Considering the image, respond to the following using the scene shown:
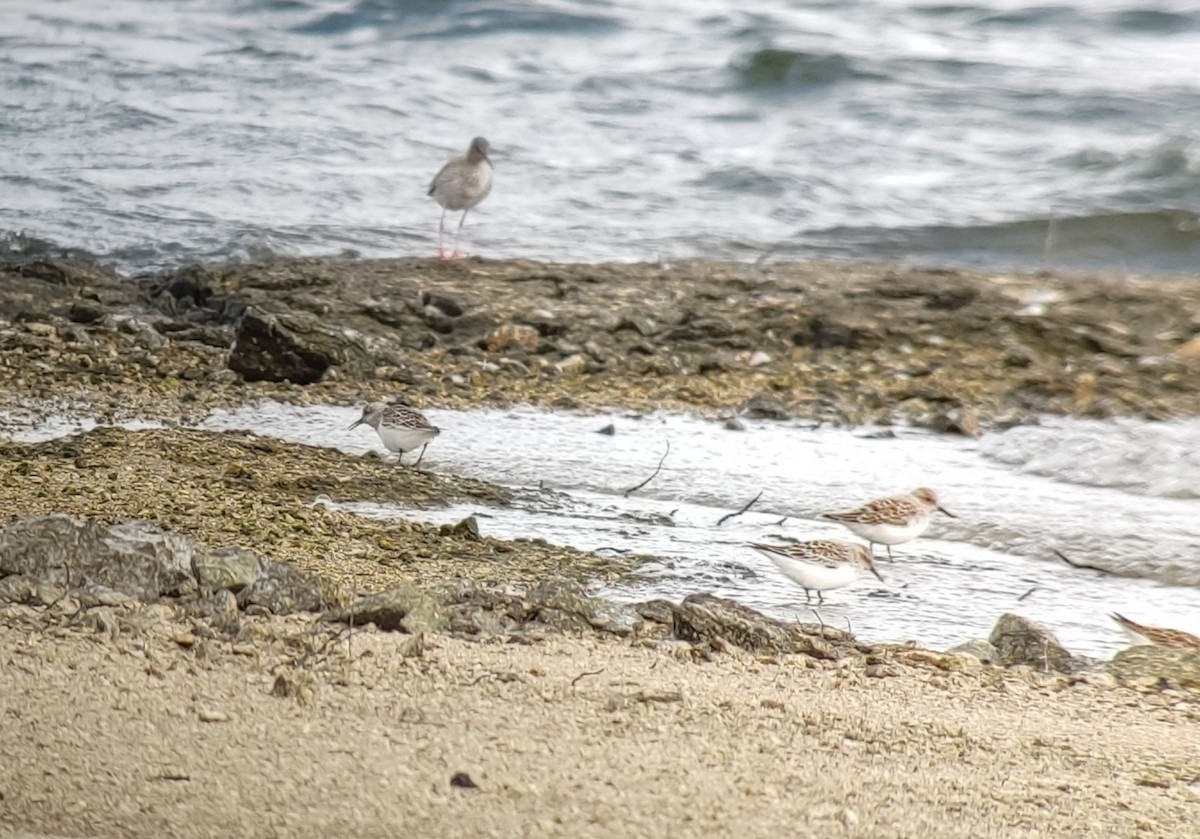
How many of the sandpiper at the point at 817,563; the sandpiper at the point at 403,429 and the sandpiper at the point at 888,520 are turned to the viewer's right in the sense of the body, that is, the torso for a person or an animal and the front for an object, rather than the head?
2

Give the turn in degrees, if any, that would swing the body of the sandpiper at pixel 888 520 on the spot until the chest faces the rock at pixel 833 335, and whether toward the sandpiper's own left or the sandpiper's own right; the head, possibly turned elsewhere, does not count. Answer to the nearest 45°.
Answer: approximately 90° to the sandpiper's own left

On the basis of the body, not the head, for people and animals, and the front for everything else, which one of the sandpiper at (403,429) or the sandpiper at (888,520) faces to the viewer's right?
the sandpiper at (888,520)

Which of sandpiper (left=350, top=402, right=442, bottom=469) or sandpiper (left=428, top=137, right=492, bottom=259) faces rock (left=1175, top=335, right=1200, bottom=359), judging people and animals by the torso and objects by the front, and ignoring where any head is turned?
sandpiper (left=428, top=137, right=492, bottom=259)

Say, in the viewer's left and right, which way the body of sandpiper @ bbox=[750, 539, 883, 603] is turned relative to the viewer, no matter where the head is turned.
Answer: facing to the right of the viewer

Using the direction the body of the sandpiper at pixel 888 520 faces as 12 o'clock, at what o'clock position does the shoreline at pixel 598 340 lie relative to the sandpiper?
The shoreline is roughly at 8 o'clock from the sandpiper.

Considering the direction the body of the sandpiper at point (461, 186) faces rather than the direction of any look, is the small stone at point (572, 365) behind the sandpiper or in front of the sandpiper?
in front

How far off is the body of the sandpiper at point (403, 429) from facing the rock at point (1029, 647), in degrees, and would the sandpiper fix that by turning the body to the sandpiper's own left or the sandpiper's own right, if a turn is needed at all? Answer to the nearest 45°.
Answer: approximately 135° to the sandpiper's own left

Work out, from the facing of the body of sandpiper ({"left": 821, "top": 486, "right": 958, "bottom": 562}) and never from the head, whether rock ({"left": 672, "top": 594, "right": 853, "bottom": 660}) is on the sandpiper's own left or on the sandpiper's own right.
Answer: on the sandpiper's own right

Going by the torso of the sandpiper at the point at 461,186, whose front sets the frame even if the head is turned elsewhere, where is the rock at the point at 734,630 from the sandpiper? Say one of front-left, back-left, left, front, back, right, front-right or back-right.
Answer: front-right

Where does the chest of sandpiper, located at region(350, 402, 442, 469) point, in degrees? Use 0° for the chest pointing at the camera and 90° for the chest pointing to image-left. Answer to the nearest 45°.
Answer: approximately 90°

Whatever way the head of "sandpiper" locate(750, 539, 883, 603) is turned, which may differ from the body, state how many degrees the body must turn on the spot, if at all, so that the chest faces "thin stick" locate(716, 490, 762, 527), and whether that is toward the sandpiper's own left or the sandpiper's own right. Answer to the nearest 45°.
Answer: approximately 90° to the sandpiper's own left

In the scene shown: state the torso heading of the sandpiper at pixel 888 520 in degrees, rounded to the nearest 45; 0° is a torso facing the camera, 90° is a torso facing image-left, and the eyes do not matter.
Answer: approximately 270°

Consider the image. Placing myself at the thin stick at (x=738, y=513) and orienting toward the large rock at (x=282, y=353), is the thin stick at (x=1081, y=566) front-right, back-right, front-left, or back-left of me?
back-right

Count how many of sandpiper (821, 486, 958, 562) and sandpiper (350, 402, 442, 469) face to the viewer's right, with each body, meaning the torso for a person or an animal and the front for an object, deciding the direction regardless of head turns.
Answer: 1

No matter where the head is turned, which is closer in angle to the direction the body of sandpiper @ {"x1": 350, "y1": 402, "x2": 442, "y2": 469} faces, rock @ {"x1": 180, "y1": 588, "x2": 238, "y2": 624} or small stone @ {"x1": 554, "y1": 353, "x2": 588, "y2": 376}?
the rock

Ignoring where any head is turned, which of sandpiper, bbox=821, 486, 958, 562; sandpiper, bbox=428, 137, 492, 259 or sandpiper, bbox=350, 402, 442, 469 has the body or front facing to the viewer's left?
sandpiper, bbox=350, 402, 442, 469

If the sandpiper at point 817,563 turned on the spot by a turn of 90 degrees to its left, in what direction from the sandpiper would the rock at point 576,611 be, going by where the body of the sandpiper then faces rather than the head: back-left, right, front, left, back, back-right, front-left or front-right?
back-left

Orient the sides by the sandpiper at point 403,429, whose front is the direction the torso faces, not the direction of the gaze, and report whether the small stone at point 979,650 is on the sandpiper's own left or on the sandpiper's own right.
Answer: on the sandpiper's own left
